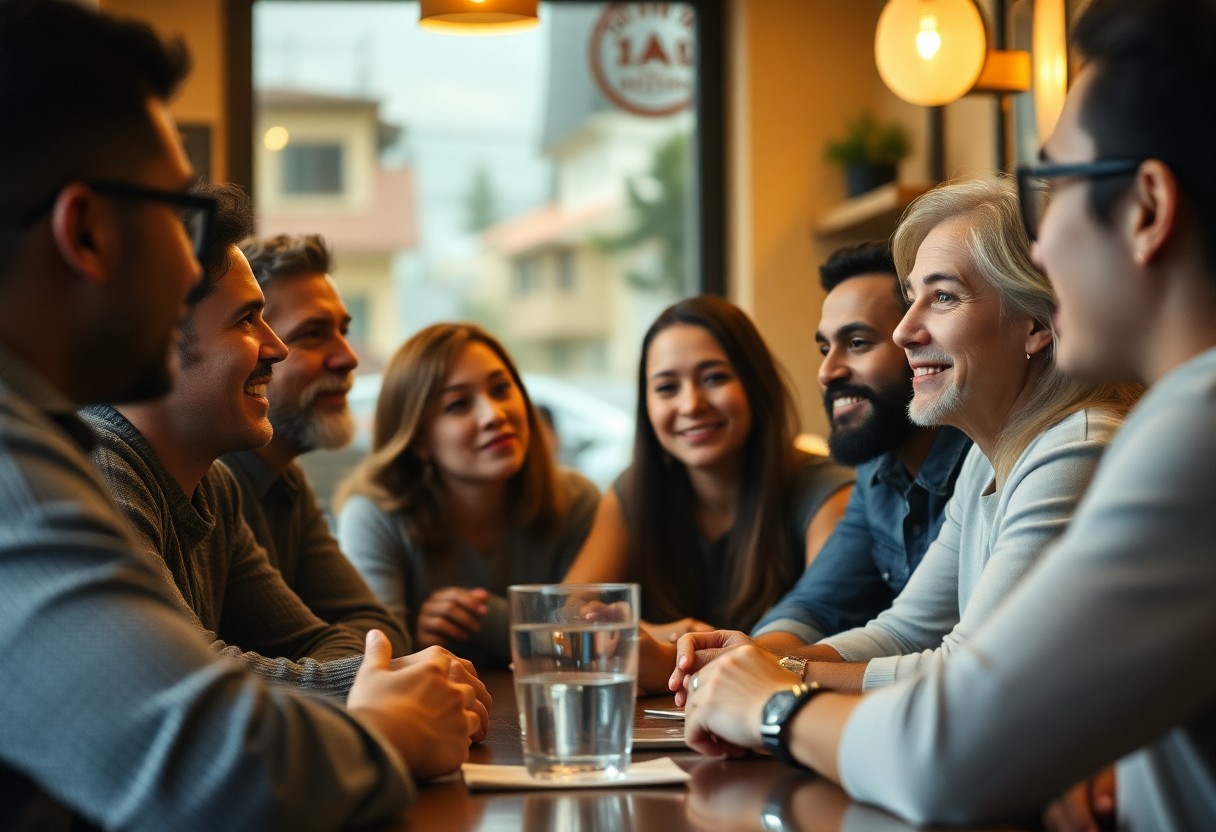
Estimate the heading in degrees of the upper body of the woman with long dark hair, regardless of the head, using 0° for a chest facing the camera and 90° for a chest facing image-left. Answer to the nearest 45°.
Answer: approximately 0°

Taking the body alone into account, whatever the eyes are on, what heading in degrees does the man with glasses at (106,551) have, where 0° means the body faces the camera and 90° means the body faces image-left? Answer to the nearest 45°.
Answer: approximately 225°

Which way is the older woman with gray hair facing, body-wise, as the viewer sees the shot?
to the viewer's left

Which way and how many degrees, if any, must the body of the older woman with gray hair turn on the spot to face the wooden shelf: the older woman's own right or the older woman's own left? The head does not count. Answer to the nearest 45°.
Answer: approximately 90° to the older woman's own right

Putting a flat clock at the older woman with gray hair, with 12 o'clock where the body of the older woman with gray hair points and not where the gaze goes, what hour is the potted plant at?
The potted plant is roughly at 3 o'clock from the older woman with gray hair.

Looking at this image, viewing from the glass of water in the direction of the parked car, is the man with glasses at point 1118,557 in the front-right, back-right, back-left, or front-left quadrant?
back-right

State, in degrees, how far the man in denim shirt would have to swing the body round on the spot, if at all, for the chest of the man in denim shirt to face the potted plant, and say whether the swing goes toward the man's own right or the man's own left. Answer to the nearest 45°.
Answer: approximately 135° to the man's own right
